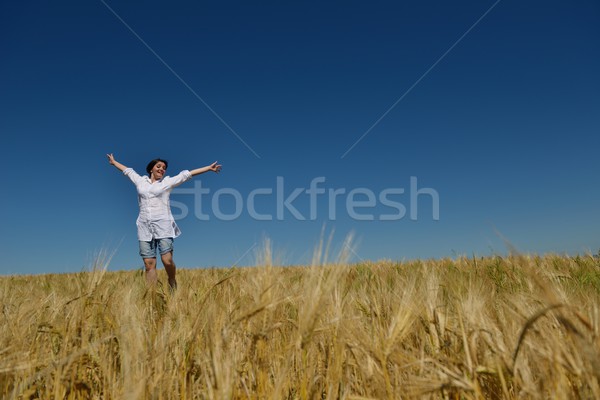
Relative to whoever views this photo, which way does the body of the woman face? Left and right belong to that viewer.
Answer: facing the viewer
